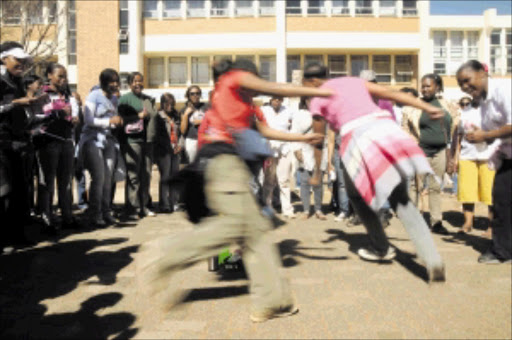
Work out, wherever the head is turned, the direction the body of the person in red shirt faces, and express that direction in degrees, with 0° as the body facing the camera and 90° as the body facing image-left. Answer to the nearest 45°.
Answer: approximately 270°

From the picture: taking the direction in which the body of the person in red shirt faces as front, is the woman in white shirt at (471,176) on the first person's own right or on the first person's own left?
on the first person's own left

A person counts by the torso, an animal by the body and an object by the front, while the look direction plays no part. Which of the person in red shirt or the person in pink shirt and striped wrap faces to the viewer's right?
the person in red shirt

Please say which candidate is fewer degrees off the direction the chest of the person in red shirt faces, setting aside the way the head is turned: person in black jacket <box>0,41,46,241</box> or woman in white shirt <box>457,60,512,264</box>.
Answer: the woman in white shirt

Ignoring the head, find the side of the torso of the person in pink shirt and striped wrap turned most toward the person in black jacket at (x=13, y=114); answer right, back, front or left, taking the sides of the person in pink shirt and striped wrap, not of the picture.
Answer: front

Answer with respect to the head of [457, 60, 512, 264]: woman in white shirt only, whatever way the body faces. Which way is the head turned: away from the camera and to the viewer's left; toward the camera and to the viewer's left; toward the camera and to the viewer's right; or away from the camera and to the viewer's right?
toward the camera and to the viewer's left

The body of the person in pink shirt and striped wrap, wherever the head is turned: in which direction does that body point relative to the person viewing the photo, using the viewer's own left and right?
facing away from the viewer and to the left of the viewer
